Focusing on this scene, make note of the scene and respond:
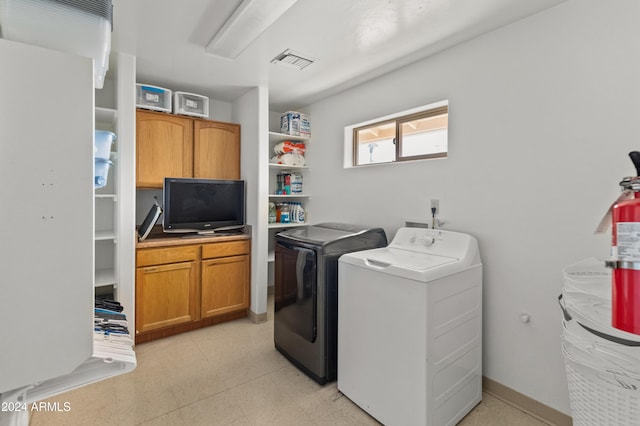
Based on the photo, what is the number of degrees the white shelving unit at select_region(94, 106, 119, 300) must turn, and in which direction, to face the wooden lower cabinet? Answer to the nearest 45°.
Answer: approximately 90° to its left

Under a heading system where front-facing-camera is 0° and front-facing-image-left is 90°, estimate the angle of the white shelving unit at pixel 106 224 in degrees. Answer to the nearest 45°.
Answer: approximately 315°

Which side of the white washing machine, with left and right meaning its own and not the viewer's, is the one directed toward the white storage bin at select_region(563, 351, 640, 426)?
left

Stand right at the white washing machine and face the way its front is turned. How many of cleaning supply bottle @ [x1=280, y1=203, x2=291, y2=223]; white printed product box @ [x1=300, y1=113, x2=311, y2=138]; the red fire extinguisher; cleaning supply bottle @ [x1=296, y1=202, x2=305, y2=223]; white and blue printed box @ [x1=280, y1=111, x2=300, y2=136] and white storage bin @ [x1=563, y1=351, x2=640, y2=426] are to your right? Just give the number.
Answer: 4

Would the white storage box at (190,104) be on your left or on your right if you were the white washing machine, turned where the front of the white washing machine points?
on your right

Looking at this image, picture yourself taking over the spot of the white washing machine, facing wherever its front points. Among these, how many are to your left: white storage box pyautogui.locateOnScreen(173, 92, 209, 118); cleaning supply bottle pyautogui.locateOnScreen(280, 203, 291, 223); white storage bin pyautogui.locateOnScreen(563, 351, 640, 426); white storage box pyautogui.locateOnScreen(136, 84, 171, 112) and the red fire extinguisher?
2

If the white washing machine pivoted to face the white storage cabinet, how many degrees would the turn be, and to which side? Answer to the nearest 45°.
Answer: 0° — it already faces it

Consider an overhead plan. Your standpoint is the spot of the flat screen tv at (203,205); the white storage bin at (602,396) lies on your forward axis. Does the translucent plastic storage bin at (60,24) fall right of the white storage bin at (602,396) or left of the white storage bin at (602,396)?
right

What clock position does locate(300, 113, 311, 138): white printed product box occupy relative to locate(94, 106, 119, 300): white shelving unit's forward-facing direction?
The white printed product box is roughly at 11 o'clock from the white shelving unit.
